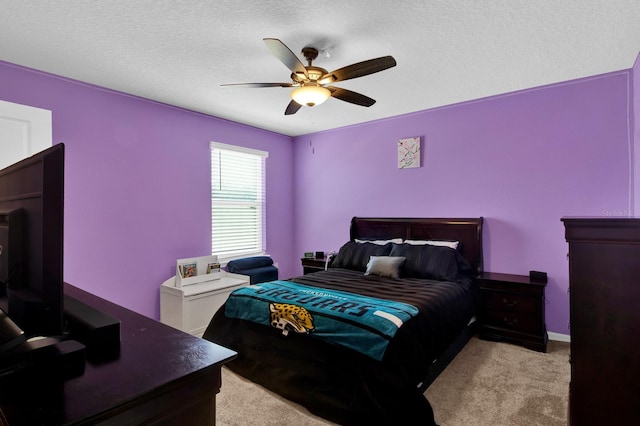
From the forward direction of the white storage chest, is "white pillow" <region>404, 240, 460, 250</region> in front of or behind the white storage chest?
in front

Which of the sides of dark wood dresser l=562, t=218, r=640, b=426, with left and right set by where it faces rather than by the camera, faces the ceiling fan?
front

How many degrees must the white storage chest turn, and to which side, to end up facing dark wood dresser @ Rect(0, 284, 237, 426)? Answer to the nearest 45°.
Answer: approximately 45° to its right

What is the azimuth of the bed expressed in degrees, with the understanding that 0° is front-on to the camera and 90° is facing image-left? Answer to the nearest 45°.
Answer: approximately 45°

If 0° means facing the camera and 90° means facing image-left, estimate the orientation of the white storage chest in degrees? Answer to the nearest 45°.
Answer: approximately 315°

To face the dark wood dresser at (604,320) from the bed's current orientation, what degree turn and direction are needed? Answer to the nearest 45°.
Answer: approximately 90° to its left

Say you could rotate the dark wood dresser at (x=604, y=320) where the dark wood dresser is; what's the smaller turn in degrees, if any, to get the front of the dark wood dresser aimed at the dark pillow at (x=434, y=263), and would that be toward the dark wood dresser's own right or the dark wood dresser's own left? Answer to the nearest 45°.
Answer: approximately 45° to the dark wood dresser's own right

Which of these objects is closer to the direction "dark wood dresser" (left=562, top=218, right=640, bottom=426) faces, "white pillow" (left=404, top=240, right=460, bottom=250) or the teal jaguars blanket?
the teal jaguars blanket

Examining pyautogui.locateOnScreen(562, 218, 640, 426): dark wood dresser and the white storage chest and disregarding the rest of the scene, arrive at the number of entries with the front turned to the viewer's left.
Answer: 1

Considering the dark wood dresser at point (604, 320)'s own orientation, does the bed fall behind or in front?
in front

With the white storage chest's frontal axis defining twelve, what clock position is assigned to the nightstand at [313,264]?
The nightstand is roughly at 10 o'clock from the white storage chest.

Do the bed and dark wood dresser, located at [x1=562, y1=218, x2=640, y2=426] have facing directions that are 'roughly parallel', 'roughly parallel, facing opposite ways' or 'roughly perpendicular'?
roughly perpendicular

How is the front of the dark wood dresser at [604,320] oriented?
to the viewer's left

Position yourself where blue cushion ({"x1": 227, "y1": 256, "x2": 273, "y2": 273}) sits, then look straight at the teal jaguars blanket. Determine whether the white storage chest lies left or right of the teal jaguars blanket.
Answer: right
